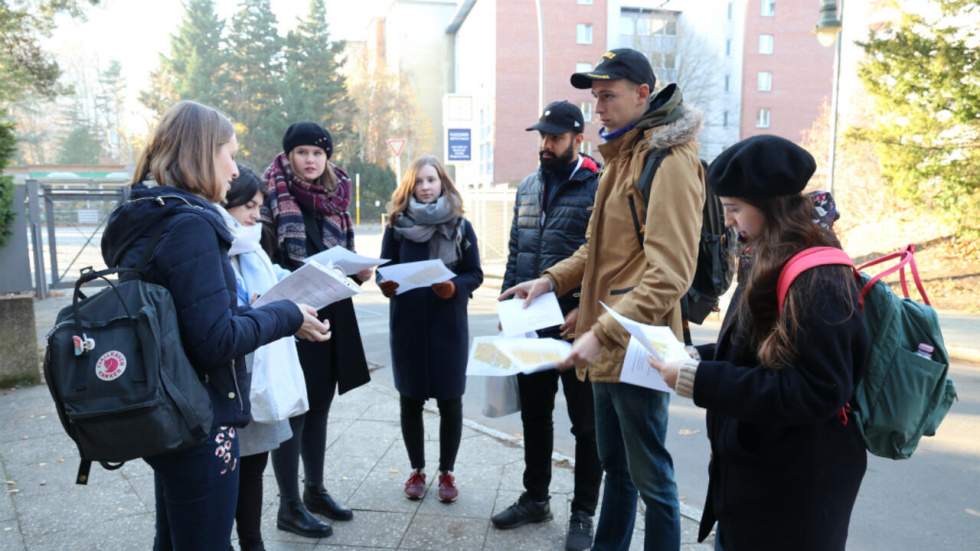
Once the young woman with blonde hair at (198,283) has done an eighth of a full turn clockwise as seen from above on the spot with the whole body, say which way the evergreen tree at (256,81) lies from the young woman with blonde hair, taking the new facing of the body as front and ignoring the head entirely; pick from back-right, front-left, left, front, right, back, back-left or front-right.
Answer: back-left

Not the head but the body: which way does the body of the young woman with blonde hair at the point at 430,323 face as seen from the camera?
toward the camera

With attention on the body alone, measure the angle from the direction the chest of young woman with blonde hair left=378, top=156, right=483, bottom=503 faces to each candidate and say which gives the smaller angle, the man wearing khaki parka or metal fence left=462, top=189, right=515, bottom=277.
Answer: the man wearing khaki parka

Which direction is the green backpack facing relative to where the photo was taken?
to the viewer's right

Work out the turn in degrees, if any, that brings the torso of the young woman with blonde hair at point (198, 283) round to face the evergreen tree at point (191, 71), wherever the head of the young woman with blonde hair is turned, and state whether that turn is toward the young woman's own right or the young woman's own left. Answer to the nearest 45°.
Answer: approximately 90° to the young woman's own left

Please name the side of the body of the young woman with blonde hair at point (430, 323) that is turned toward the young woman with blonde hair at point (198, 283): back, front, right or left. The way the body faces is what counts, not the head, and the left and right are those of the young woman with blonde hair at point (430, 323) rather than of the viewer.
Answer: front

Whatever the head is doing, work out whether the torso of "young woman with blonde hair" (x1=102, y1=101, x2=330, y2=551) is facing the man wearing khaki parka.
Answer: yes

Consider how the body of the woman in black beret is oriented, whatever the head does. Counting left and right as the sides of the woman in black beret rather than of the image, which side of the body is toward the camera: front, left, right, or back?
left

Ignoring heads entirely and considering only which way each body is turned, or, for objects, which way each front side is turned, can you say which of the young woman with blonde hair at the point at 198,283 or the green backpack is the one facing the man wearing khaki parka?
the young woman with blonde hair

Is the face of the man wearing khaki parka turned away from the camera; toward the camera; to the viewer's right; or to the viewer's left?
to the viewer's left

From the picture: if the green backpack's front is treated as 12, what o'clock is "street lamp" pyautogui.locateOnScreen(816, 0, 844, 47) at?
The street lamp is roughly at 9 o'clock from the green backpack.

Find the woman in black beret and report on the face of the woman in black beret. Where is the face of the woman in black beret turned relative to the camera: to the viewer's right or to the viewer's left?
to the viewer's left

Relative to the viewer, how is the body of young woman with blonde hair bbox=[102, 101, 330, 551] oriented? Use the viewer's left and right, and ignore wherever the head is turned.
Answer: facing to the right of the viewer

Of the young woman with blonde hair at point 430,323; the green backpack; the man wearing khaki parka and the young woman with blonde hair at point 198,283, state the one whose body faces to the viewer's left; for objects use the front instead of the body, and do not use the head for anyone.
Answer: the man wearing khaki parka

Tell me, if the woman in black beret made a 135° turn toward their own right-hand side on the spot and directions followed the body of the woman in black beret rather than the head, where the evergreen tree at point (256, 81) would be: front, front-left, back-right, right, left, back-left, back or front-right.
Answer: left

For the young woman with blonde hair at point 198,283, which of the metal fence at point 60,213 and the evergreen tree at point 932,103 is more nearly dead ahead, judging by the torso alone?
the evergreen tree

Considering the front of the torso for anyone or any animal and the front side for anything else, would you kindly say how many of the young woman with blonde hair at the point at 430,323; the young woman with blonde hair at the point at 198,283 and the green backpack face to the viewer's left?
0
